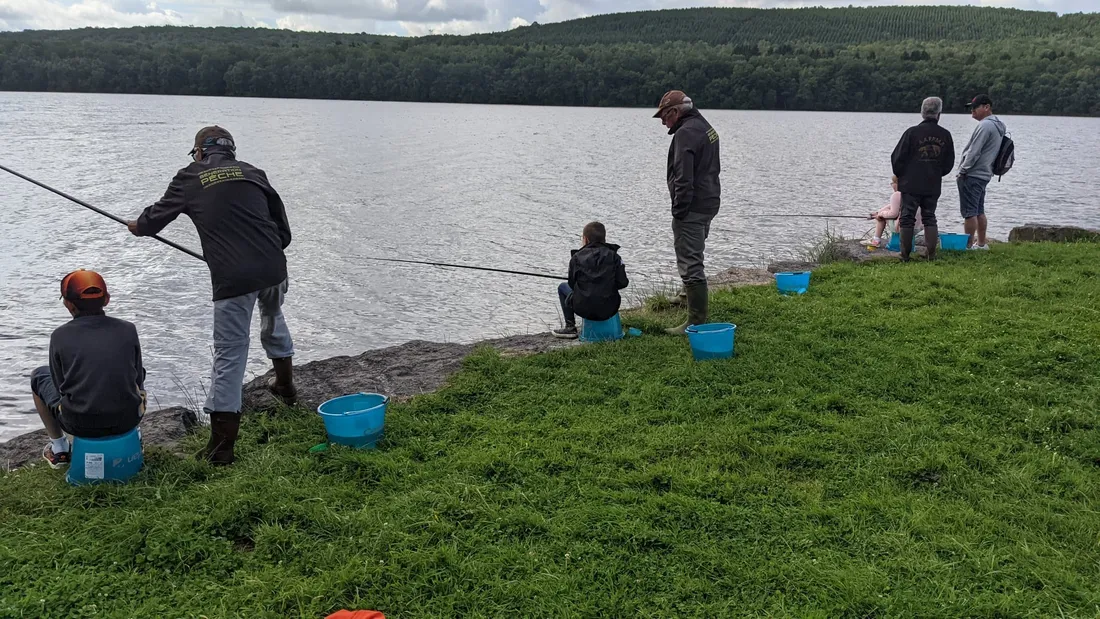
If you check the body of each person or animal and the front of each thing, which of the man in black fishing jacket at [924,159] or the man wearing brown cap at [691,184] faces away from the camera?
the man in black fishing jacket

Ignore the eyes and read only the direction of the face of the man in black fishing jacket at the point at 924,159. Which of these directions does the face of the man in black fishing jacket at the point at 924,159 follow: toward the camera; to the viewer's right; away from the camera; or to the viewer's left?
away from the camera

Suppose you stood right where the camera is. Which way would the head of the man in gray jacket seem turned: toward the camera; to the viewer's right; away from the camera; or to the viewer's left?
to the viewer's left

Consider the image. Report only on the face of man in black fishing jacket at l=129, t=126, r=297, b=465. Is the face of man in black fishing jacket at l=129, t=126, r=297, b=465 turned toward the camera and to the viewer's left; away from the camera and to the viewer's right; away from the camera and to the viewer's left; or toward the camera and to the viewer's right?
away from the camera and to the viewer's left

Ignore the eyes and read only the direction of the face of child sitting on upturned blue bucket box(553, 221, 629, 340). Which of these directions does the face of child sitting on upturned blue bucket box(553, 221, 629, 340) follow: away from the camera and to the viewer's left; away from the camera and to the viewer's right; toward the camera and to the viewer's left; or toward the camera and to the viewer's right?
away from the camera and to the viewer's left

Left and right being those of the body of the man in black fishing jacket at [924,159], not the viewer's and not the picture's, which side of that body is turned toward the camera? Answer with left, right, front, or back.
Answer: back

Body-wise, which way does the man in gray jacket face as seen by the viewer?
to the viewer's left

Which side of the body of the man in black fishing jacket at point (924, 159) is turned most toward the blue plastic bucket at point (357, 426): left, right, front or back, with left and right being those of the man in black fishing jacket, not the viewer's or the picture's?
back

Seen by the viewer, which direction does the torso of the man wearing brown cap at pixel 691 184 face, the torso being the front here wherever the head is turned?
to the viewer's left
